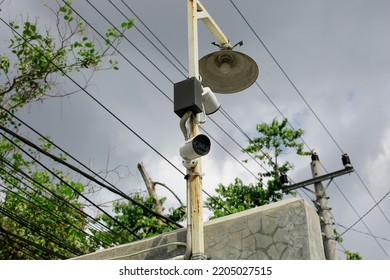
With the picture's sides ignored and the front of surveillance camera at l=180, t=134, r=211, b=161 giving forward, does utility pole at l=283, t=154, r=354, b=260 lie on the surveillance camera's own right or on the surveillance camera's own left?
on the surveillance camera's own left

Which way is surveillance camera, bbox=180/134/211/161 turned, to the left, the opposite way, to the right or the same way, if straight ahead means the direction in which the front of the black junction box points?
to the left

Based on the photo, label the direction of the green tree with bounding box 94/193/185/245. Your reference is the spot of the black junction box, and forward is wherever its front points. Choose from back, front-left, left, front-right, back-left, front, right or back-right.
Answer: back-right

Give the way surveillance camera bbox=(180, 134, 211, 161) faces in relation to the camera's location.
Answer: facing the viewer and to the right of the viewer

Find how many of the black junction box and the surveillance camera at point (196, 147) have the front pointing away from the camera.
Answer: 0
